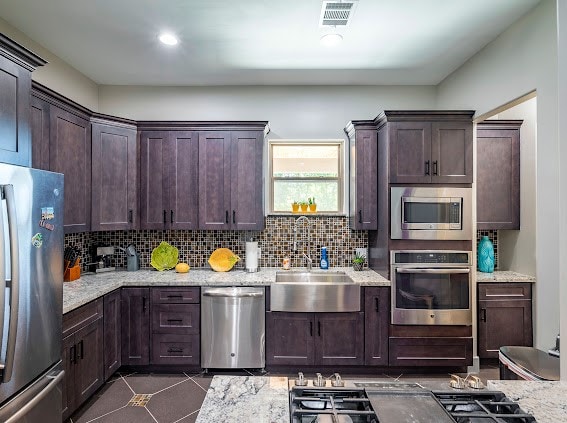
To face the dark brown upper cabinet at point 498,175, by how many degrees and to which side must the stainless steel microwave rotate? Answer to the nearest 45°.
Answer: approximately 135° to its left

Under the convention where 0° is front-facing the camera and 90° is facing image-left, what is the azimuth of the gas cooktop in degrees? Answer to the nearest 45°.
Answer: approximately 180°

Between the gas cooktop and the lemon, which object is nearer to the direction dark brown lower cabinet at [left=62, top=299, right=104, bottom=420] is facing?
the gas cooktop

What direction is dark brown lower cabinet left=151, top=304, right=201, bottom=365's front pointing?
toward the camera

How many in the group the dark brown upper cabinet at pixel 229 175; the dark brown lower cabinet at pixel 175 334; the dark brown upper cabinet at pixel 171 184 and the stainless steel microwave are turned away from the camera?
0

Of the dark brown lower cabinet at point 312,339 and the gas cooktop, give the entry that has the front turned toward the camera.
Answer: the dark brown lower cabinet

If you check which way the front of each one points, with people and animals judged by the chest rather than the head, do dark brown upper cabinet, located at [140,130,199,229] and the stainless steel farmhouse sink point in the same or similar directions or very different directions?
same or similar directions

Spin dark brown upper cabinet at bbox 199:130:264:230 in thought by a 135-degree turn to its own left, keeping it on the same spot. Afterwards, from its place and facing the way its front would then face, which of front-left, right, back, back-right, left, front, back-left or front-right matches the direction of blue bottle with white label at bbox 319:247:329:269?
front-right

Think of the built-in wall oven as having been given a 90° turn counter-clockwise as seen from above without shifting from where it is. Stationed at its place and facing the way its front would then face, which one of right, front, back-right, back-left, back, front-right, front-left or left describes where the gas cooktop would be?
right

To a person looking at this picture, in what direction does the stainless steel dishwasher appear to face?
facing the viewer

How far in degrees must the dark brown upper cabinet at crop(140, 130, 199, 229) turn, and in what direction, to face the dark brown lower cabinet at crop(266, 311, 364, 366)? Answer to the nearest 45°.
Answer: approximately 45° to its left

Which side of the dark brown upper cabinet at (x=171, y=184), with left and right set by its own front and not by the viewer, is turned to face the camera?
front

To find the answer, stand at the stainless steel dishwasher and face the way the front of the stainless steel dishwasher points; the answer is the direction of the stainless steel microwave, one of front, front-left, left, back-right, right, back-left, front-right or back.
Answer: left

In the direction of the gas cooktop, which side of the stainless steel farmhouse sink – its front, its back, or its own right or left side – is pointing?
front

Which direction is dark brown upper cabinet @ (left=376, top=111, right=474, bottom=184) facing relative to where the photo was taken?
toward the camera

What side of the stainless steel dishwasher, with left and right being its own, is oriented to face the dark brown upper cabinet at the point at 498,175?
left

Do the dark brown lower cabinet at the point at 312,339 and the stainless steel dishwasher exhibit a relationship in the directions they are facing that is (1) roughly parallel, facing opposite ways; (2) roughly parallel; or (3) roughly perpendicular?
roughly parallel
